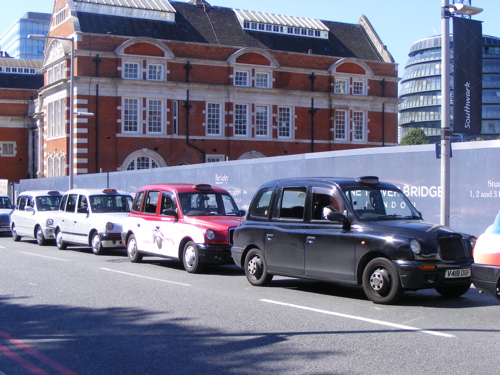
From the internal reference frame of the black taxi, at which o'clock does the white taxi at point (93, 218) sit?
The white taxi is roughly at 6 o'clock from the black taxi.

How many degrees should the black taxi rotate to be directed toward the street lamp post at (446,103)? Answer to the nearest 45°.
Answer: approximately 90° to its left

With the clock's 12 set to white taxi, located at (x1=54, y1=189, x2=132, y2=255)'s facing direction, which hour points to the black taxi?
The black taxi is roughly at 1 o'clock from the white taxi.

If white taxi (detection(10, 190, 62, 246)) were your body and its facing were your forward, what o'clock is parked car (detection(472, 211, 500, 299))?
The parked car is roughly at 1 o'clock from the white taxi.

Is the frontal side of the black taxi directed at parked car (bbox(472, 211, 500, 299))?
yes

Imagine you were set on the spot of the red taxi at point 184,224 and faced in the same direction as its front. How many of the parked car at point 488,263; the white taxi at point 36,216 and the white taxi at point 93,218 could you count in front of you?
1

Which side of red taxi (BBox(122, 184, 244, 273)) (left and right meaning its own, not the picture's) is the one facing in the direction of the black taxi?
front

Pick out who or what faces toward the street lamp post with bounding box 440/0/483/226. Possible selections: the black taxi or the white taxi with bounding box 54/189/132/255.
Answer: the white taxi

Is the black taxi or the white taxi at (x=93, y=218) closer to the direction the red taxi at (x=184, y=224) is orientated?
the black taxi

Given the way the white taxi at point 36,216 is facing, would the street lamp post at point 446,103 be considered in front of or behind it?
in front

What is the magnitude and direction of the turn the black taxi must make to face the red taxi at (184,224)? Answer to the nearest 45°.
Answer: approximately 180°

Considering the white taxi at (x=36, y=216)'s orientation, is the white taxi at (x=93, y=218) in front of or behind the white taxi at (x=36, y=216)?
in front

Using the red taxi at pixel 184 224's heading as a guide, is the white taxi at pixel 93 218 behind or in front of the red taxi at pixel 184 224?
behind

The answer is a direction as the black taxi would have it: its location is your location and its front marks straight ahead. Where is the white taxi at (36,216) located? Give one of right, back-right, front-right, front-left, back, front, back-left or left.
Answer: back

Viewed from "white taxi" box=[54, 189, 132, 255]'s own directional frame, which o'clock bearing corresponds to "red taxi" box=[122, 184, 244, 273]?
The red taxi is roughly at 1 o'clock from the white taxi.
